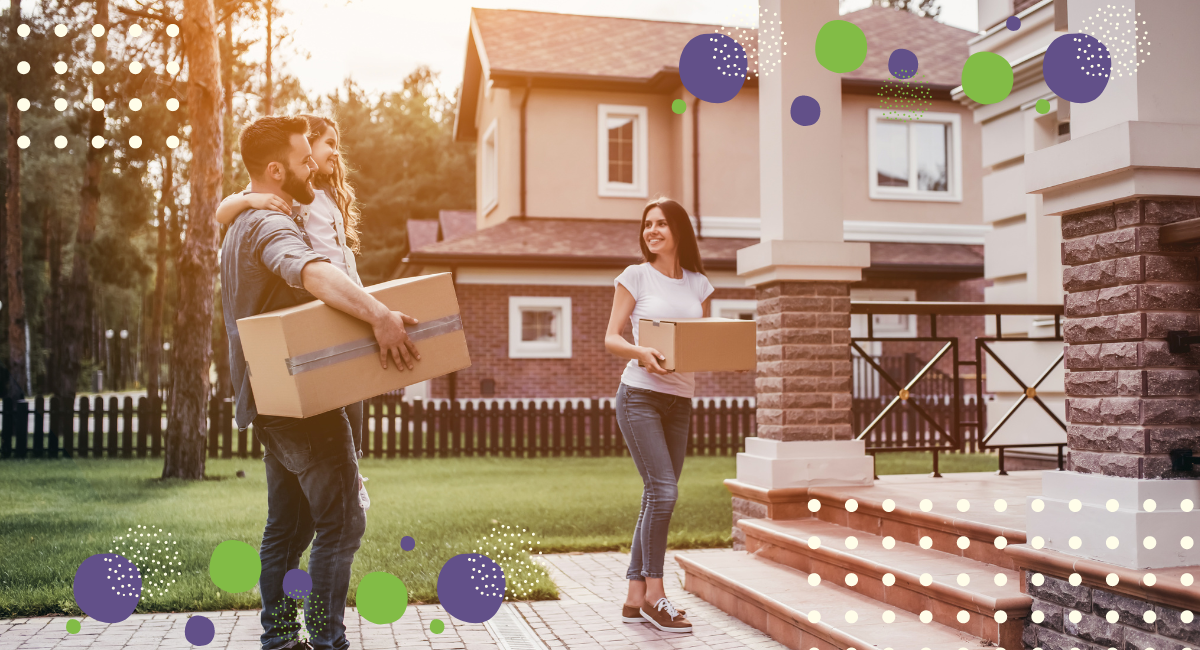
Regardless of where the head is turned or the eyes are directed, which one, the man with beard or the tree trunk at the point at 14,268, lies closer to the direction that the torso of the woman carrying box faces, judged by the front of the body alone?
the man with beard

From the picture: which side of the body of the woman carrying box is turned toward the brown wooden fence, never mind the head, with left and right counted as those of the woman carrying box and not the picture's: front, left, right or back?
back

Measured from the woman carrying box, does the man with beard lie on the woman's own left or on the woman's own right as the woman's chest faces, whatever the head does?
on the woman's own right

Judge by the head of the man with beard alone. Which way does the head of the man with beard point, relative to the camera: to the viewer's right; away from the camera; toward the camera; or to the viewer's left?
to the viewer's right

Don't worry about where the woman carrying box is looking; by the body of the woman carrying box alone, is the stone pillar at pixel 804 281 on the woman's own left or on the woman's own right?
on the woman's own left

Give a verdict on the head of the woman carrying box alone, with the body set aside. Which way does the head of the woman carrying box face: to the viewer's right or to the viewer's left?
to the viewer's left

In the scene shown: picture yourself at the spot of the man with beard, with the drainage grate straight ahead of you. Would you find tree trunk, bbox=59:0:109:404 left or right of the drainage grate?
left

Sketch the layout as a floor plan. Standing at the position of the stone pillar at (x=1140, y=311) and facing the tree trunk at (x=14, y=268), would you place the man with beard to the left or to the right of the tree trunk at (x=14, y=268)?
left
